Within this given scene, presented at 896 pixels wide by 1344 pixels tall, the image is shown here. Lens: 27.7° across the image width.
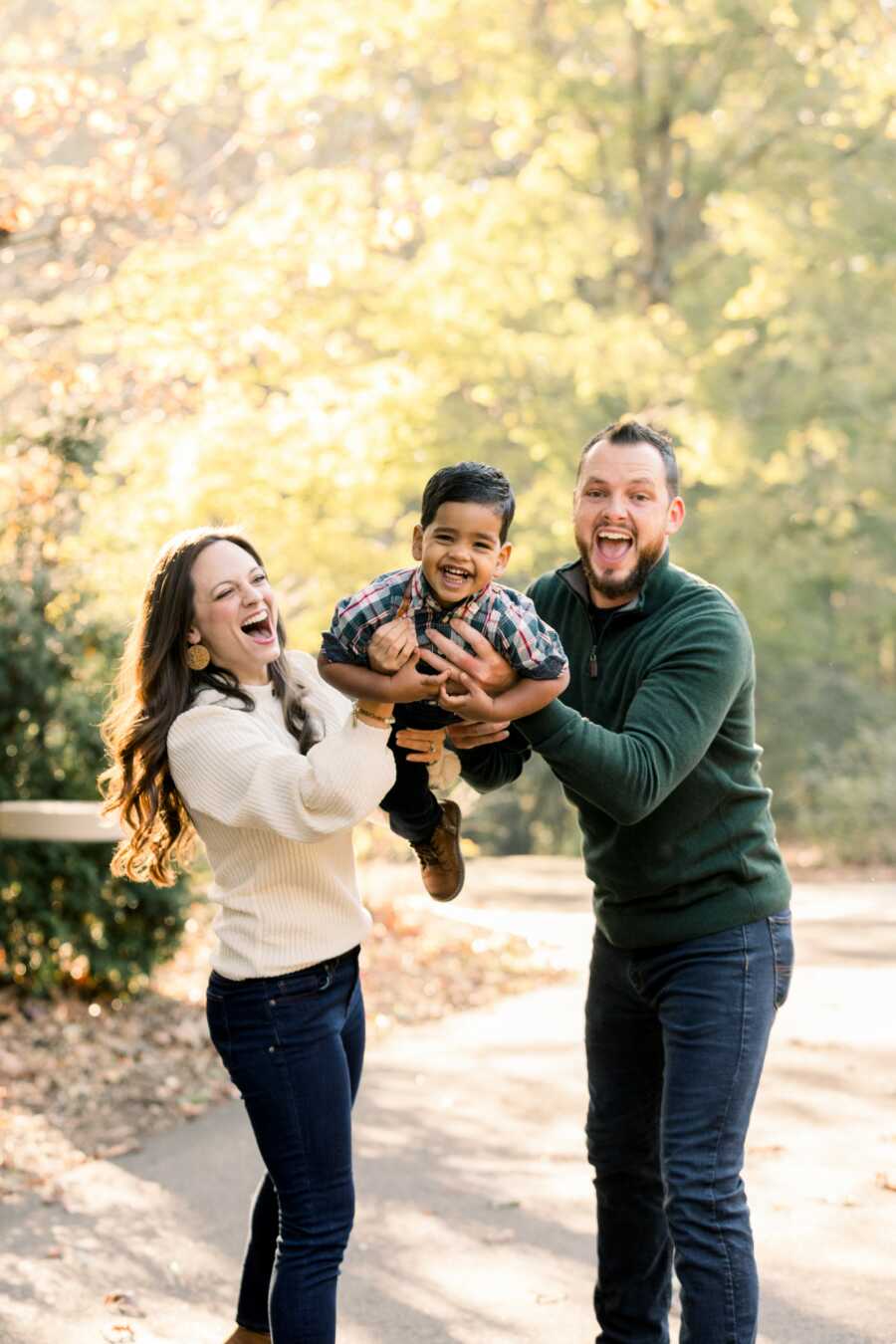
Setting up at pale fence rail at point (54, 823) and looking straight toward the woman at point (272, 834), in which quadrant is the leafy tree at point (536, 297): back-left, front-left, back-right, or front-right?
back-left

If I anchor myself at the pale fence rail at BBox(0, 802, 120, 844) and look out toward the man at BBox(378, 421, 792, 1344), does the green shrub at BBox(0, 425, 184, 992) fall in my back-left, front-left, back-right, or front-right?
back-left

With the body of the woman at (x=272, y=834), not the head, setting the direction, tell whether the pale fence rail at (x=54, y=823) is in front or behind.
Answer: behind

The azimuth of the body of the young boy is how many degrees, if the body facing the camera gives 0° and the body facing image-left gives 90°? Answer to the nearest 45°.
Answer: approximately 0°

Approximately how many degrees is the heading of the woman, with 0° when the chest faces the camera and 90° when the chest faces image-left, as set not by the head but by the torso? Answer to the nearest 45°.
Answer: approximately 315°

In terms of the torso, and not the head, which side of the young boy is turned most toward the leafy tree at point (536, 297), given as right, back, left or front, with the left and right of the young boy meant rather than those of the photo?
back

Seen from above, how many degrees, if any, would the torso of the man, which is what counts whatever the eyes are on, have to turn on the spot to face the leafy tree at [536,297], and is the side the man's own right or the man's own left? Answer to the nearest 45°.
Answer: approximately 135° to the man's own right

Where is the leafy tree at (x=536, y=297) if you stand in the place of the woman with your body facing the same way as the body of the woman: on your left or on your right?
on your left
